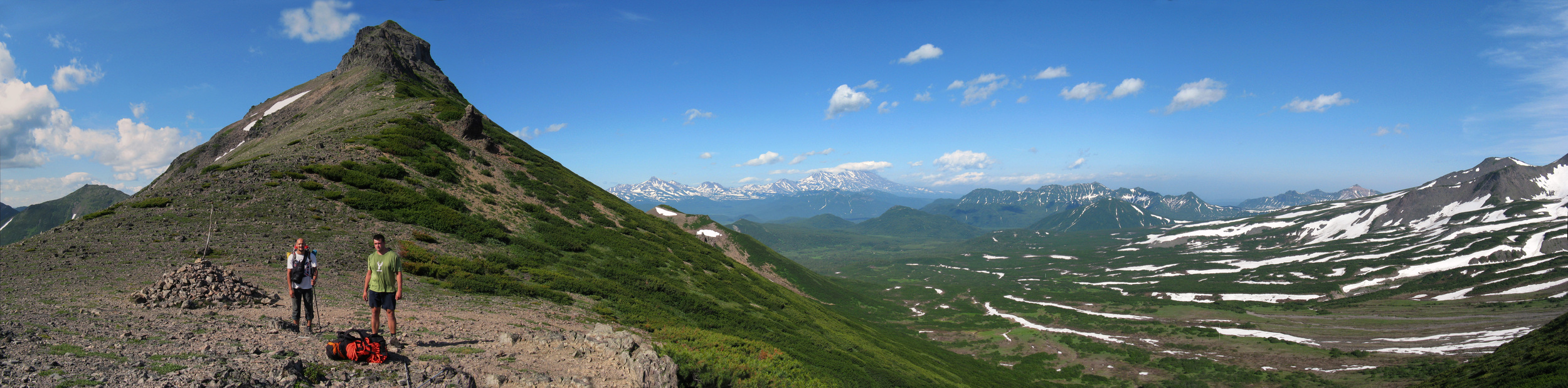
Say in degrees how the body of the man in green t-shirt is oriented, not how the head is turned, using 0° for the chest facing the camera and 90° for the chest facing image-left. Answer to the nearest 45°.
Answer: approximately 0°

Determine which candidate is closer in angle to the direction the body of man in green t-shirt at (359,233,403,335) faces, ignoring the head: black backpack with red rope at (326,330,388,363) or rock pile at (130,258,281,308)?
the black backpack with red rope

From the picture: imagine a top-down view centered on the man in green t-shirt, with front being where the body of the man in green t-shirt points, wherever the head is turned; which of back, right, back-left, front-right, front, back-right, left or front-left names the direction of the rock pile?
back-right

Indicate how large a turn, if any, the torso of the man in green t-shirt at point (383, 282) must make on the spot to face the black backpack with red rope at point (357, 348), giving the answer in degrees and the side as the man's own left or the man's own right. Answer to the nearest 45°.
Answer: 0° — they already face it
